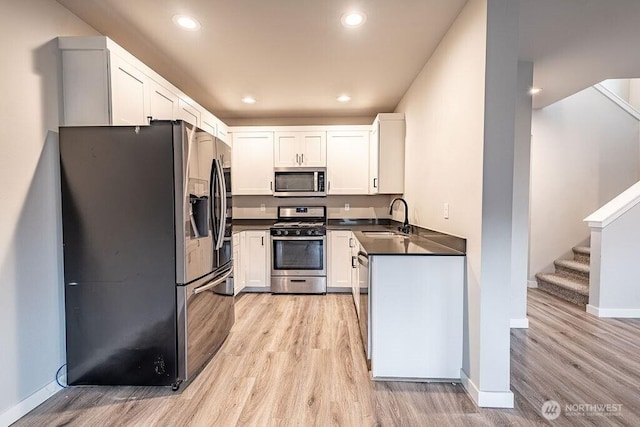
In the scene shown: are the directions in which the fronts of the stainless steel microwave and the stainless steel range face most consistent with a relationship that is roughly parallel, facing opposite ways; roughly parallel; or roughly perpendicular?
roughly parallel

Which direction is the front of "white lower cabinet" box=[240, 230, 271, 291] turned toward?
toward the camera

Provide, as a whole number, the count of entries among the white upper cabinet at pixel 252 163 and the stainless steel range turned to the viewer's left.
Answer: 0

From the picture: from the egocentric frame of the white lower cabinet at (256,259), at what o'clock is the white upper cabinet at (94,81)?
The white upper cabinet is roughly at 1 o'clock from the white lower cabinet.

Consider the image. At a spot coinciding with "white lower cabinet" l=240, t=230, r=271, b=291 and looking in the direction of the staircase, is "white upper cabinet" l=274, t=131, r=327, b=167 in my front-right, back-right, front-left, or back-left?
front-left

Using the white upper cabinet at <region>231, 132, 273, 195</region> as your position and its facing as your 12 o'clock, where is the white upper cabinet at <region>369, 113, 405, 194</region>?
the white upper cabinet at <region>369, 113, 405, 194</region> is roughly at 10 o'clock from the white upper cabinet at <region>231, 132, 273, 195</region>.

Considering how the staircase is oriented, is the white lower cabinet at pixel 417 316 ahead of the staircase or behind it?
ahead

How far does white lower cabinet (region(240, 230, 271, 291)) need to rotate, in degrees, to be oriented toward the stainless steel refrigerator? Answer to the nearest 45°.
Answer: approximately 45° to its right

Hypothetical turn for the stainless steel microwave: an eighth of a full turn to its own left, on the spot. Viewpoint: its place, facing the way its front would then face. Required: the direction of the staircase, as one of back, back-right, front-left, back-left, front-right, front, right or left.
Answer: front-left

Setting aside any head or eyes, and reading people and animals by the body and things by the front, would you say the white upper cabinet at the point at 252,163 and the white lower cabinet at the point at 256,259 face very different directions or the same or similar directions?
same or similar directions

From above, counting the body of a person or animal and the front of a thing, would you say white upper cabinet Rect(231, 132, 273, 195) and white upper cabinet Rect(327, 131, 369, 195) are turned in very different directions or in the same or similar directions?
same or similar directions

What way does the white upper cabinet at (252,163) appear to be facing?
toward the camera
